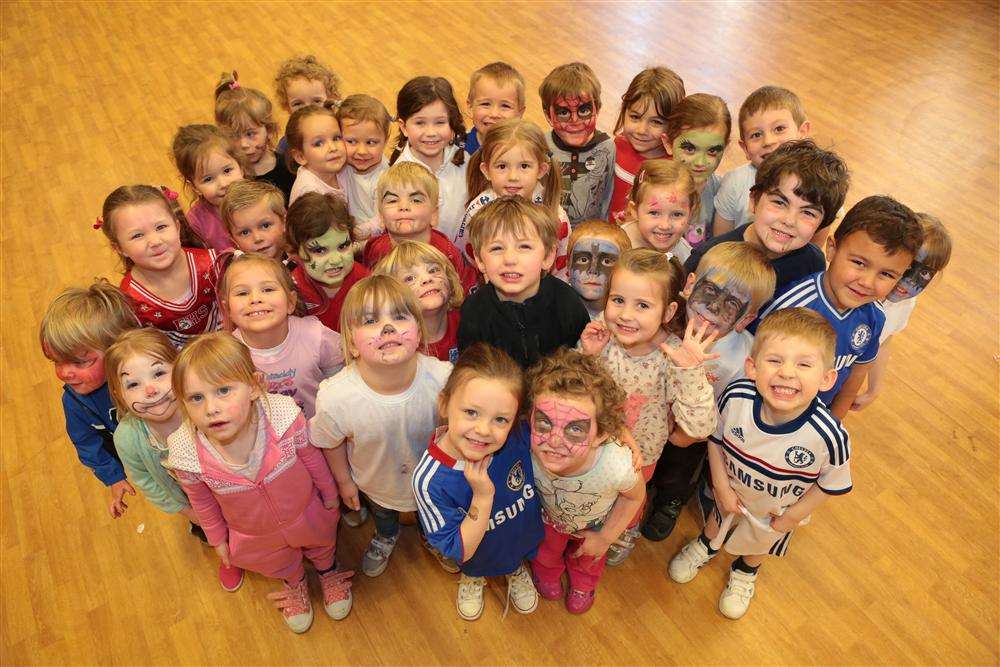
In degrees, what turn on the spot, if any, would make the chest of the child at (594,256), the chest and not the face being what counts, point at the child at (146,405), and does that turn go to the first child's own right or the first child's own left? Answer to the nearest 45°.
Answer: approximately 45° to the first child's own right

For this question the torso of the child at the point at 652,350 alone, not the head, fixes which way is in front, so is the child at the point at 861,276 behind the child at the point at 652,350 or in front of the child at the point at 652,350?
behind

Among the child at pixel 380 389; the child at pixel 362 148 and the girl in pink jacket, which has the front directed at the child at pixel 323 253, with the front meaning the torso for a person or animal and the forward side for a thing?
the child at pixel 362 148

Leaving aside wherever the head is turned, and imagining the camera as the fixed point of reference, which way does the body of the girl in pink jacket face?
toward the camera

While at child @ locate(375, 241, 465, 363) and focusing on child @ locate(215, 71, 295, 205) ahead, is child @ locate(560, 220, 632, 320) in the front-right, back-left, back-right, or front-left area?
back-right

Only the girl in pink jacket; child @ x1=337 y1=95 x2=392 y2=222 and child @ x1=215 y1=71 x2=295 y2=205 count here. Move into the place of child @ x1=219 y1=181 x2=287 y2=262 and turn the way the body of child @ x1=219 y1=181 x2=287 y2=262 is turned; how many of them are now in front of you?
1

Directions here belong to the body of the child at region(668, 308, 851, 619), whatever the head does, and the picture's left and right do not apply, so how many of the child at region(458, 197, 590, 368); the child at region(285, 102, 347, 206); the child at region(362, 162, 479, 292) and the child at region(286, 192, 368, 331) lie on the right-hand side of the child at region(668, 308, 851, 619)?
4

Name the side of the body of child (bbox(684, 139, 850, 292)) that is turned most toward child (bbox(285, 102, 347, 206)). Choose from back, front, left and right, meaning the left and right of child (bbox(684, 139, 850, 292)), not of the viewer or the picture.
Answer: right

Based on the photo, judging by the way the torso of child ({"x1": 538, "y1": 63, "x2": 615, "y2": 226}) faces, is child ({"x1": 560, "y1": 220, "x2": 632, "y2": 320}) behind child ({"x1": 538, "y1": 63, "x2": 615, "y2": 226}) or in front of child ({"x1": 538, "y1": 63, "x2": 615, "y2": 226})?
in front

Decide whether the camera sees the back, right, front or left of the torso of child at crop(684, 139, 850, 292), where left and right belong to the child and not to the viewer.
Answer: front

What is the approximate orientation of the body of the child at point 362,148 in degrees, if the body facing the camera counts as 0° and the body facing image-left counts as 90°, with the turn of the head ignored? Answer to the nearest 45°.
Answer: approximately 0°
